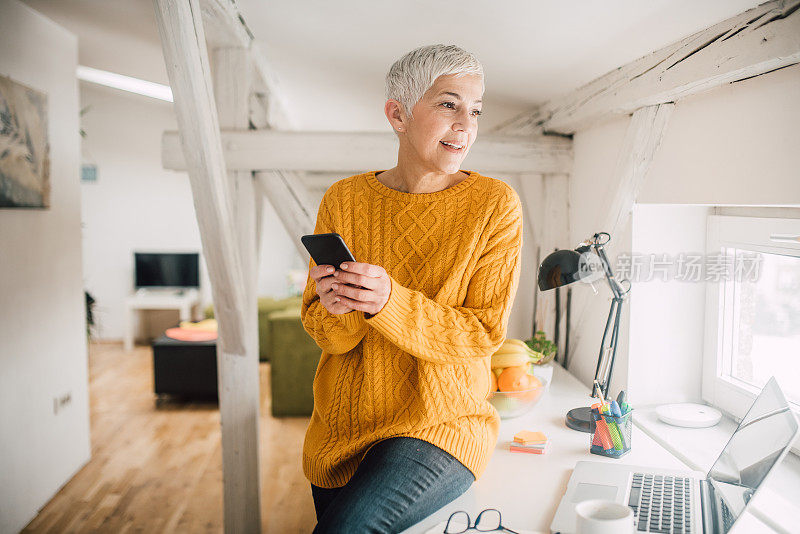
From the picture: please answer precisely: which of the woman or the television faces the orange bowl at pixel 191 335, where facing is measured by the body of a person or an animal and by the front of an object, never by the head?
the television

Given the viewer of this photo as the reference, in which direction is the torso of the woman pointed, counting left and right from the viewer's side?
facing the viewer

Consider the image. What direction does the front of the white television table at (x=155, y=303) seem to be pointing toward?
toward the camera

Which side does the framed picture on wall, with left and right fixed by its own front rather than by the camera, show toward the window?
front

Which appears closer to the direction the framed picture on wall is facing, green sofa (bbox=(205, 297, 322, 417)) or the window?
the window

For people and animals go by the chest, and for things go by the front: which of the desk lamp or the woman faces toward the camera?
the woman

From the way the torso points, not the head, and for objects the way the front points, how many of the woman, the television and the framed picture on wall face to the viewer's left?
0

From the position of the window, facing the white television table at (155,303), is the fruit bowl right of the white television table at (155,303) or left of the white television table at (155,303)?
left

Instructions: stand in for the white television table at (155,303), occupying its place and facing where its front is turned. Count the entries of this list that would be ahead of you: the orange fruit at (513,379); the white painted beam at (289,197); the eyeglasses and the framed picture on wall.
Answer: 4

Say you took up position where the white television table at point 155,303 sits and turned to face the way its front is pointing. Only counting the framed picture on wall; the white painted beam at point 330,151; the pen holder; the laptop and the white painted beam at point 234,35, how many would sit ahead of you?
5

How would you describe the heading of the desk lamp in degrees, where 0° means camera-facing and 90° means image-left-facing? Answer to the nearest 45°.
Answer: approximately 90°

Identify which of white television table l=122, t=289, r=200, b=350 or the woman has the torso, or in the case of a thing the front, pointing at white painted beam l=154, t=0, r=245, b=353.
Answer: the white television table

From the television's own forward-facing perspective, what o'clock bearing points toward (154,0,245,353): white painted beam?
The white painted beam is roughly at 12 o'clock from the television.

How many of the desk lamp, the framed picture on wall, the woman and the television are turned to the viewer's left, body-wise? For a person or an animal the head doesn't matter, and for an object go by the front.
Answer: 1

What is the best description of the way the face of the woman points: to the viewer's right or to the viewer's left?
to the viewer's right

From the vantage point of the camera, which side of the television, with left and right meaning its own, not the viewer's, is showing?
front
